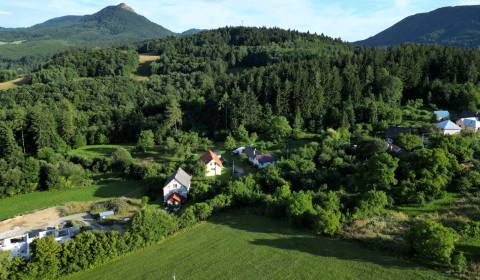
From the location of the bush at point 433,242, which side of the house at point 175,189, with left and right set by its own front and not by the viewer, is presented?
left

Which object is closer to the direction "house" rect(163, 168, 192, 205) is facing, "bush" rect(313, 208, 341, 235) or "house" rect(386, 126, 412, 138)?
the bush

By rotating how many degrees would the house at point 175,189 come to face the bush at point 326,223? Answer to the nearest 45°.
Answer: approximately 90° to its left

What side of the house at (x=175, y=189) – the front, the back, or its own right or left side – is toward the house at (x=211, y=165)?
back

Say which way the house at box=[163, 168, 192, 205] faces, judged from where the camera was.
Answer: facing the viewer and to the left of the viewer

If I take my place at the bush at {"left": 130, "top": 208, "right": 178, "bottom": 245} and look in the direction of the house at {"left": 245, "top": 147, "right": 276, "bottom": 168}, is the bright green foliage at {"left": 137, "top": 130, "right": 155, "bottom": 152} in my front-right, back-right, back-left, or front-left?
front-left

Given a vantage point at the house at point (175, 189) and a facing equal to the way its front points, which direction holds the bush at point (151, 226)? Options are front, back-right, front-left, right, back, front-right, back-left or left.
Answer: front-left

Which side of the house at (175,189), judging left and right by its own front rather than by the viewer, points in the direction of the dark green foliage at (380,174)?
left

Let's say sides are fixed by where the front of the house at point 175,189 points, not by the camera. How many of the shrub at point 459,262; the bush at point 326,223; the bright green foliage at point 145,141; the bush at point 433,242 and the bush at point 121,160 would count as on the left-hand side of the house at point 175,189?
3

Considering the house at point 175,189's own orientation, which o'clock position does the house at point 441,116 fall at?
the house at point 441,116 is roughly at 7 o'clock from the house at point 175,189.

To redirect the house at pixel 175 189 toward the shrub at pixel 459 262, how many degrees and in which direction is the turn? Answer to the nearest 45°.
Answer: approximately 90° to its left

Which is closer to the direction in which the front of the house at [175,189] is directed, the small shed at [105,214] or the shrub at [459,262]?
the small shed

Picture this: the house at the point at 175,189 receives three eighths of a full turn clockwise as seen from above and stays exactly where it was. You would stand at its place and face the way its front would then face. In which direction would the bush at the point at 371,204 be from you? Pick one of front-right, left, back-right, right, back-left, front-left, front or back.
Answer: back-right

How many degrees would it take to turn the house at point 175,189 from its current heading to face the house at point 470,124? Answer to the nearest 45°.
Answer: approximately 135° to its left
